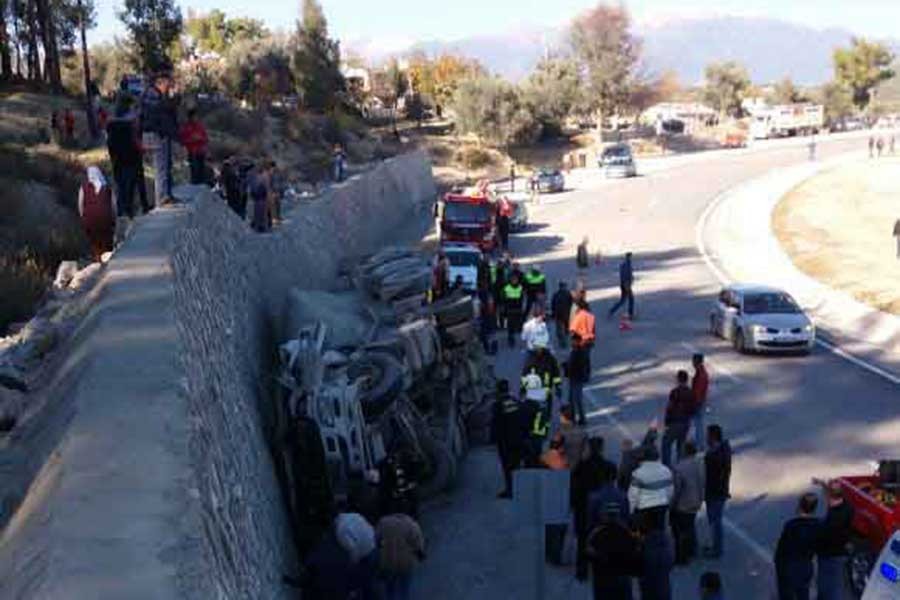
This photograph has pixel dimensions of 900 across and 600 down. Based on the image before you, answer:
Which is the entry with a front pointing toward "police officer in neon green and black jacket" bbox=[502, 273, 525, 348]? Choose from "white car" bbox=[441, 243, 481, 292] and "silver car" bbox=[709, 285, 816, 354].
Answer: the white car

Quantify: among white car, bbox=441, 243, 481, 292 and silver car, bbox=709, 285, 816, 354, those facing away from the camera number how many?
0

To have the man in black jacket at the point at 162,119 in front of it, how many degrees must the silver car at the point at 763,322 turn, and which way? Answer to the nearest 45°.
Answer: approximately 90° to its right

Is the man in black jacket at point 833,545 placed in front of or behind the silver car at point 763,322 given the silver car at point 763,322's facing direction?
in front

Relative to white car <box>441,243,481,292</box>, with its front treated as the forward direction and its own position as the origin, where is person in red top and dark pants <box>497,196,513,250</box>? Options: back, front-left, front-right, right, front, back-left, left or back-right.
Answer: back

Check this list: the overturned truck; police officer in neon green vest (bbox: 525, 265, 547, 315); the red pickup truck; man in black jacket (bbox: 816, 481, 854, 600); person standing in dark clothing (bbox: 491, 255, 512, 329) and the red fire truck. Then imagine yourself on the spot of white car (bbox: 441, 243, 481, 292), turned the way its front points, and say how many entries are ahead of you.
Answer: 5

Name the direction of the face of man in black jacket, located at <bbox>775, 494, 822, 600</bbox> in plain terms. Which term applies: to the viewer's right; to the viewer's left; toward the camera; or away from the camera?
away from the camera

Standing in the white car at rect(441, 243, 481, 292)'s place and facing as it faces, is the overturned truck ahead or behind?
ahead

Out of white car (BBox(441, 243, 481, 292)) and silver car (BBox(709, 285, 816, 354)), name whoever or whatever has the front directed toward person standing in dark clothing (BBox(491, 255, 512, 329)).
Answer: the white car

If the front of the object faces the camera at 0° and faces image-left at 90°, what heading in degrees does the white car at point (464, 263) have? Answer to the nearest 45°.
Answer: approximately 0°

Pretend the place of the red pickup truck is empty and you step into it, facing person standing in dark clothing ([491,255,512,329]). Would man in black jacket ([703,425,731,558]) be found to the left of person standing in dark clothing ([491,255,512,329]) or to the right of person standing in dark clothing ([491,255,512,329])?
left

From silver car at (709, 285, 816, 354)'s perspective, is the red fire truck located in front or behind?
behind

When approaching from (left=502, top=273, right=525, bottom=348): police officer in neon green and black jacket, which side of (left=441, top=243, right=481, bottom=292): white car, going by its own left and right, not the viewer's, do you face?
front

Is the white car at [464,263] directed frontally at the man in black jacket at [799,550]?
yes
